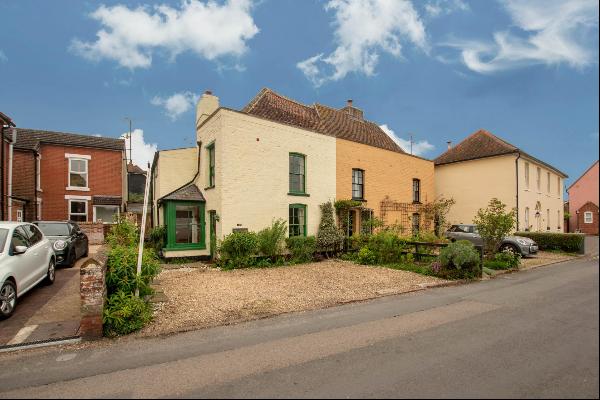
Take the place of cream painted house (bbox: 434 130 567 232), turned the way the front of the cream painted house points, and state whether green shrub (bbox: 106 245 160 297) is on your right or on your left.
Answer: on your right

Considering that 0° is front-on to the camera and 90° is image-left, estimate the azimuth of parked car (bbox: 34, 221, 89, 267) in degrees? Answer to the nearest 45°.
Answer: approximately 45°

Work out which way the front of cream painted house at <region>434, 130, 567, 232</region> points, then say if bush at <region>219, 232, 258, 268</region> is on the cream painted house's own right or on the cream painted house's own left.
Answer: on the cream painted house's own right

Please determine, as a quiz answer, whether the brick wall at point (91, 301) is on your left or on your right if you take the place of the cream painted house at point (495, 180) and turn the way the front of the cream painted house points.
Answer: on your right

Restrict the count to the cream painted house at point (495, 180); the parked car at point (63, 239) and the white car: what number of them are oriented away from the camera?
0

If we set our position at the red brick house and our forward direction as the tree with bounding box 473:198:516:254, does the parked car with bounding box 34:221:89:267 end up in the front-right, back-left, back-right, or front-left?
front-right

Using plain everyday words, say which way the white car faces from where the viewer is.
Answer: facing the viewer and to the left of the viewer

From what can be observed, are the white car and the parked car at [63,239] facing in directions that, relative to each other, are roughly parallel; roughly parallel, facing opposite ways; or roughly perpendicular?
roughly parallel

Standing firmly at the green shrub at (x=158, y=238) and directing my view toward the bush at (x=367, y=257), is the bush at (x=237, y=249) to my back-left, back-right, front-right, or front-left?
front-right

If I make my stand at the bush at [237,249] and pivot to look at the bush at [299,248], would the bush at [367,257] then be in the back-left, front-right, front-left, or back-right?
front-right

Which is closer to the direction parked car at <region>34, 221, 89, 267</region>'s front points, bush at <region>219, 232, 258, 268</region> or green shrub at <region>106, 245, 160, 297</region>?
the green shrub
